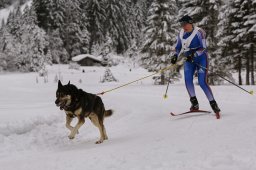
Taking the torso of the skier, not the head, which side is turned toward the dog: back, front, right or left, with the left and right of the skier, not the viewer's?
front

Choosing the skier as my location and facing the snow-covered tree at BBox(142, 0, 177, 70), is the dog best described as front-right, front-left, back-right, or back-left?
back-left

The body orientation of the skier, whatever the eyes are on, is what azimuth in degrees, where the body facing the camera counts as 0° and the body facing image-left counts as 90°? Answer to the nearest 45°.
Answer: approximately 45°

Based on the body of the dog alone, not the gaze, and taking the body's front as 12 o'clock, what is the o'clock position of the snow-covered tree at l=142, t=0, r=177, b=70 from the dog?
The snow-covered tree is roughly at 5 o'clock from the dog.

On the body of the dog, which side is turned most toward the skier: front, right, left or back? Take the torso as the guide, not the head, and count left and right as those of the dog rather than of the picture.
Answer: back

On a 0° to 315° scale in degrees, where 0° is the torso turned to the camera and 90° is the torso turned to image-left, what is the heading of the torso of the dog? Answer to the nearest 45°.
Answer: approximately 45°

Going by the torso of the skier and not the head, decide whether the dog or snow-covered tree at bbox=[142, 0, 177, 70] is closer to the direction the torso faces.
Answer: the dog

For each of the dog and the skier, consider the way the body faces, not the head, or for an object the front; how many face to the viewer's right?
0

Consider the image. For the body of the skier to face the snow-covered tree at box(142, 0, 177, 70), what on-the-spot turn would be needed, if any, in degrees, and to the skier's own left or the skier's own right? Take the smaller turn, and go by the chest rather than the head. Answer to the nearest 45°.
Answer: approximately 135° to the skier's own right
